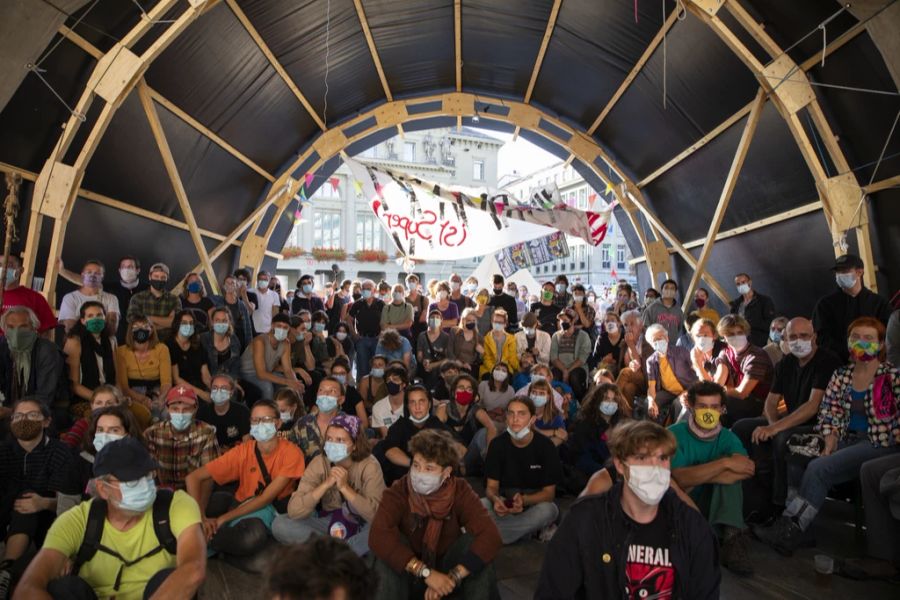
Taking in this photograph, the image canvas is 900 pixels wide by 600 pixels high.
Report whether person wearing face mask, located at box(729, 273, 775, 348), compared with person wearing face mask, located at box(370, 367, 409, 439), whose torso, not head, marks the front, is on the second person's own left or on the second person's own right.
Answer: on the second person's own left

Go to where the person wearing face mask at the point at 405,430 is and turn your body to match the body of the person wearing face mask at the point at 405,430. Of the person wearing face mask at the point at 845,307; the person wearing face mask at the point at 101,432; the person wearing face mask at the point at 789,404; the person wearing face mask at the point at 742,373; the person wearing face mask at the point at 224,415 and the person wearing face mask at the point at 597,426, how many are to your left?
4
